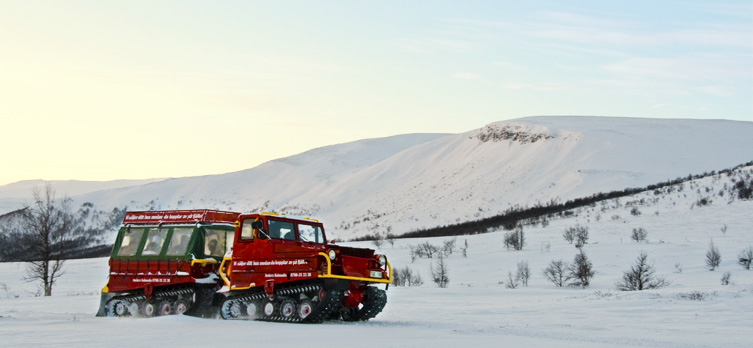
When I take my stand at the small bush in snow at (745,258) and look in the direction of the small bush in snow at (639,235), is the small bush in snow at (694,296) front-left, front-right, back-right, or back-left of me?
back-left

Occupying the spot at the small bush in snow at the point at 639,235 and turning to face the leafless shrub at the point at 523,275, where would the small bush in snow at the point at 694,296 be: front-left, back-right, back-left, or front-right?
front-left

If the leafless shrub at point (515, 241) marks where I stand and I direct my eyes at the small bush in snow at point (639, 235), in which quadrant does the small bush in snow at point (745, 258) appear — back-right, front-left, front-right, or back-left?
front-right

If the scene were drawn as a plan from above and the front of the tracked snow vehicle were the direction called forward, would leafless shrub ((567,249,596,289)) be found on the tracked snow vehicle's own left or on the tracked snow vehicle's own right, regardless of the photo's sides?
on the tracked snow vehicle's own left

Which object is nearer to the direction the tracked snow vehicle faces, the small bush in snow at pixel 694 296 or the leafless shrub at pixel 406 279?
the small bush in snow

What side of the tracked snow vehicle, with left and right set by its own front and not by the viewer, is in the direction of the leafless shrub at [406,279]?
left

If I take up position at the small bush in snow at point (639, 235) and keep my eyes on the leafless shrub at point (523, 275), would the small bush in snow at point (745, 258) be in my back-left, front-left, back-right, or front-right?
front-left

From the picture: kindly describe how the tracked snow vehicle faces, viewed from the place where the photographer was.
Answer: facing the viewer and to the right of the viewer

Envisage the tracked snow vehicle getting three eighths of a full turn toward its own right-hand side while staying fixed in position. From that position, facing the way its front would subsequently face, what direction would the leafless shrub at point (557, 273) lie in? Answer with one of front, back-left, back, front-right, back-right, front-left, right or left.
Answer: back-right

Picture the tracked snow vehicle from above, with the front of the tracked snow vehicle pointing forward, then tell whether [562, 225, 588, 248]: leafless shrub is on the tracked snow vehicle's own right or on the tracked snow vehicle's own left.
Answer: on the tracked snow vehicle's own left

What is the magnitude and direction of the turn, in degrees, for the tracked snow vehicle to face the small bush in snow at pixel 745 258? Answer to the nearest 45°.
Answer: approximately 90° to its left

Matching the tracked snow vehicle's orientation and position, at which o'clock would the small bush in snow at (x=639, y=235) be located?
The small bush in snow is roughly at 9 o'clock from the tracked snow vehicle.

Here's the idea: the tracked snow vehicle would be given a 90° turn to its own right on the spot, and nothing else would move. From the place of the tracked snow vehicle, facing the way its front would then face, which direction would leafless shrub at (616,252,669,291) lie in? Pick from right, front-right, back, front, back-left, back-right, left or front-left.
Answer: back

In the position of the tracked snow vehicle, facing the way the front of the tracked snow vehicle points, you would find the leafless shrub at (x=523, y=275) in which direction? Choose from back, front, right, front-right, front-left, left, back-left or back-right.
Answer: left

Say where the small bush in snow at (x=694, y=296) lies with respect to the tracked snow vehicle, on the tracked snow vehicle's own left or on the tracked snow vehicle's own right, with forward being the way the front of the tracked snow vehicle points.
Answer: on the tracked snow vehicle's own left
